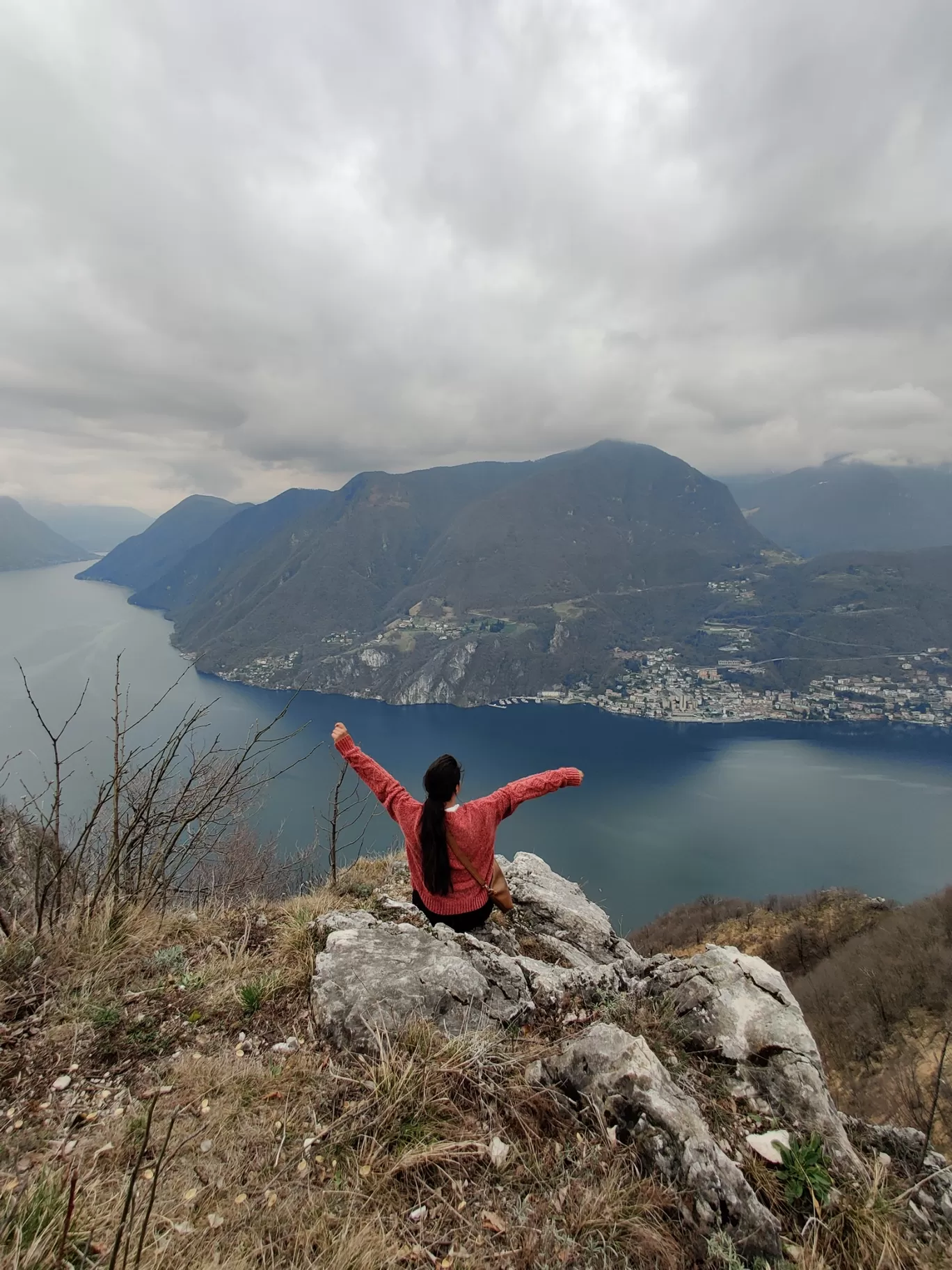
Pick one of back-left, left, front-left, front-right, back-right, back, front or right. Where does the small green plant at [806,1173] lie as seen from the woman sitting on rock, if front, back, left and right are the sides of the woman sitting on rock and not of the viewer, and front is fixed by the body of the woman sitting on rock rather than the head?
back-right

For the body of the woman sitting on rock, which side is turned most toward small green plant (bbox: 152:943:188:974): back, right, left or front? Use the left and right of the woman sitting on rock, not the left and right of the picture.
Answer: left

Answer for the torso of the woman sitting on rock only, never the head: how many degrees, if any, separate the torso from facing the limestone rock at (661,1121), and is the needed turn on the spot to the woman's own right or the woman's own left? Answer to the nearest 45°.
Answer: approximately 135° to the woman's own right

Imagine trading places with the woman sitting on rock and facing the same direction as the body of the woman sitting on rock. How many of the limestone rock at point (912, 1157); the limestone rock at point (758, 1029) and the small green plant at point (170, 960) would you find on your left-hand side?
1

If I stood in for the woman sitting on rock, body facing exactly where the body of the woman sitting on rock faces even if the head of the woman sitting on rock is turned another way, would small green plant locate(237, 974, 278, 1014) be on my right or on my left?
on my left

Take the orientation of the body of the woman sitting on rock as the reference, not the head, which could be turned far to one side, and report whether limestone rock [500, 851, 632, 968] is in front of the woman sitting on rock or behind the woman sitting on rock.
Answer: in front

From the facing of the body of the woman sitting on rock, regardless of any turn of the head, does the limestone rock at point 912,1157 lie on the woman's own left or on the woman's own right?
on the woman's own right

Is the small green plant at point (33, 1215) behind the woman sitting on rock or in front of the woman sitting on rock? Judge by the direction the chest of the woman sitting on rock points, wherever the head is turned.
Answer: behind

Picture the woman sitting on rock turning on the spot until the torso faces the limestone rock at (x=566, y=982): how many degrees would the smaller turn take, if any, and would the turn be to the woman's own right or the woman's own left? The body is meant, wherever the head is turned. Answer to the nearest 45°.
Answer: approximately 135° to the woman's own right

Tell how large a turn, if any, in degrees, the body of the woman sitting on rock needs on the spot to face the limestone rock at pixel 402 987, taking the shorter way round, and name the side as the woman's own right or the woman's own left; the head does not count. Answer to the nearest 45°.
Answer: approximately 180°

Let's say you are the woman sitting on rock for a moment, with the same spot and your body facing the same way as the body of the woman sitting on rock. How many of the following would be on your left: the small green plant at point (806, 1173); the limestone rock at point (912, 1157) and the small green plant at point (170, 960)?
1

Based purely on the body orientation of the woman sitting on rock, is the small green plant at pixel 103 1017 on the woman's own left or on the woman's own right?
on the woman's own left

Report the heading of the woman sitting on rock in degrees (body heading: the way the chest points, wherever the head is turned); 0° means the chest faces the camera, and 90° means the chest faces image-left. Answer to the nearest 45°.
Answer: approximately 180°
